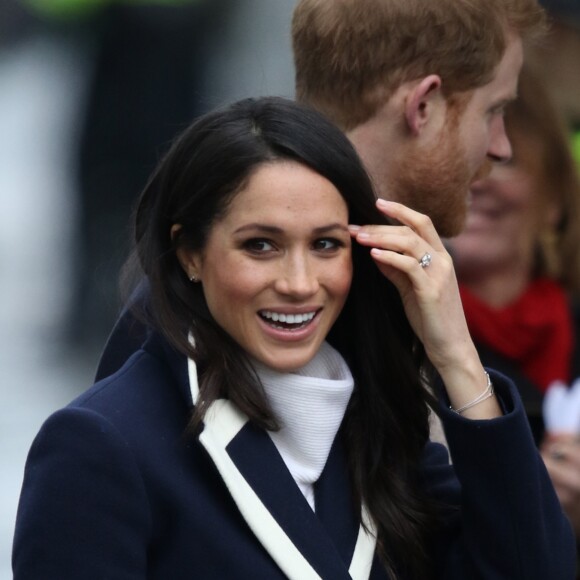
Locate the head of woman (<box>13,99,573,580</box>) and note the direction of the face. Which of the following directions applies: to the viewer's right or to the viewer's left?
to the viewer's right

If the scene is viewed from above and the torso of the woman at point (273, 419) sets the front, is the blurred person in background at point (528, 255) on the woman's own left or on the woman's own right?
on the woman's own left

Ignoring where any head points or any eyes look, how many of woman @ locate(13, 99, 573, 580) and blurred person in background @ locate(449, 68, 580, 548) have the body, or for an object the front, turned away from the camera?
0

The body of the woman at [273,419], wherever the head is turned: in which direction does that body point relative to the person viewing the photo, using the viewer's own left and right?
facing the viewer and to the right of the viewer

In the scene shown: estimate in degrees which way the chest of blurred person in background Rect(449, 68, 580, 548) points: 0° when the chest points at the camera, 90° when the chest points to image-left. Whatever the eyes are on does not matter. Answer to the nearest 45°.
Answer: approximately 45°
